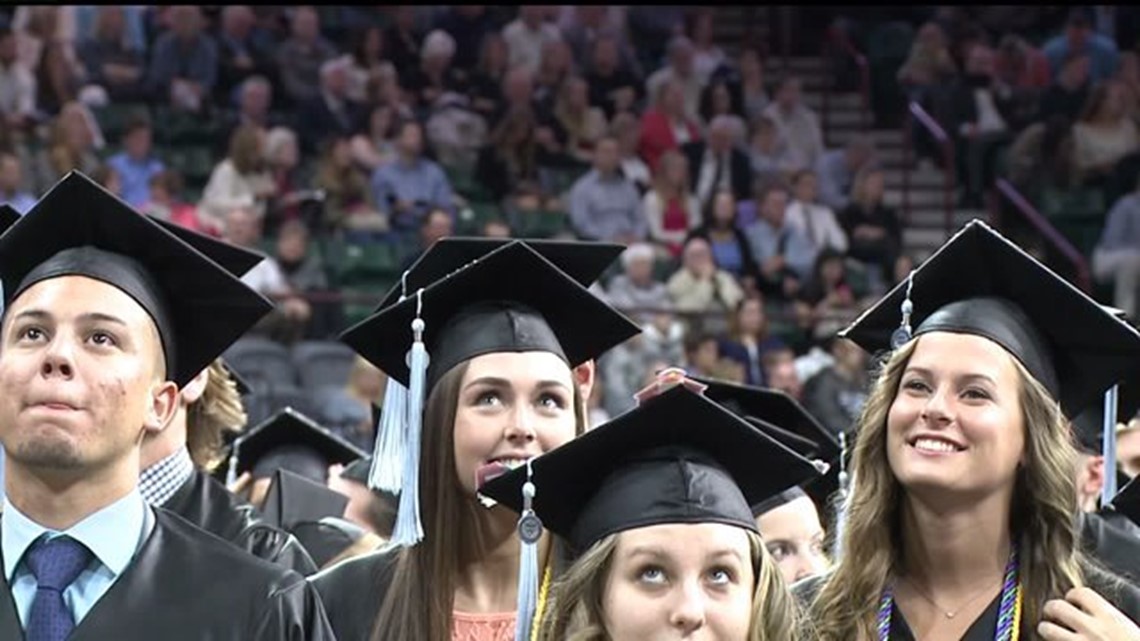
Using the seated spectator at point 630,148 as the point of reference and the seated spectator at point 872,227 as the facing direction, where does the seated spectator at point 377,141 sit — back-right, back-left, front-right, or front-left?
back-right

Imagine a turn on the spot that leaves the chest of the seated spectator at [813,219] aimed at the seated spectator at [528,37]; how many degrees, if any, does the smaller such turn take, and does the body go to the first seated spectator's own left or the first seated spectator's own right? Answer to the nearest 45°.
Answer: approximately 90° to the first seated spectator's own right
